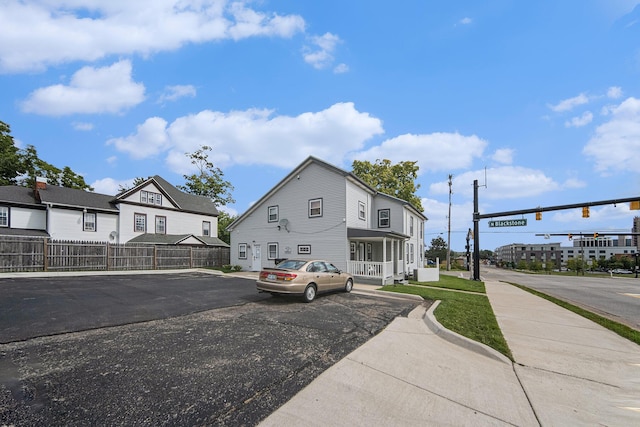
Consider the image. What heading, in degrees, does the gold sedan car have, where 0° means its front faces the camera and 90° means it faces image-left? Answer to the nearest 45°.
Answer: approximately 225°

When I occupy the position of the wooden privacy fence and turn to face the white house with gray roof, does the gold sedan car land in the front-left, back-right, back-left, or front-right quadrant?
back-right

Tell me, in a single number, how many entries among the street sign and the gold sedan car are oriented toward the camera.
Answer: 1

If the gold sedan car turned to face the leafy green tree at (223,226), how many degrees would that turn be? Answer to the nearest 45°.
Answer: approximately 45° to its left

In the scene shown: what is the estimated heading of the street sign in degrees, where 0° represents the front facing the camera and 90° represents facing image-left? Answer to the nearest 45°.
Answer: approximately 0°

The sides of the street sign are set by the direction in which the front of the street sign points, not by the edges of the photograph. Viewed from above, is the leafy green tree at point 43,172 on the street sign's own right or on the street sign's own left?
on the street sign's own right
